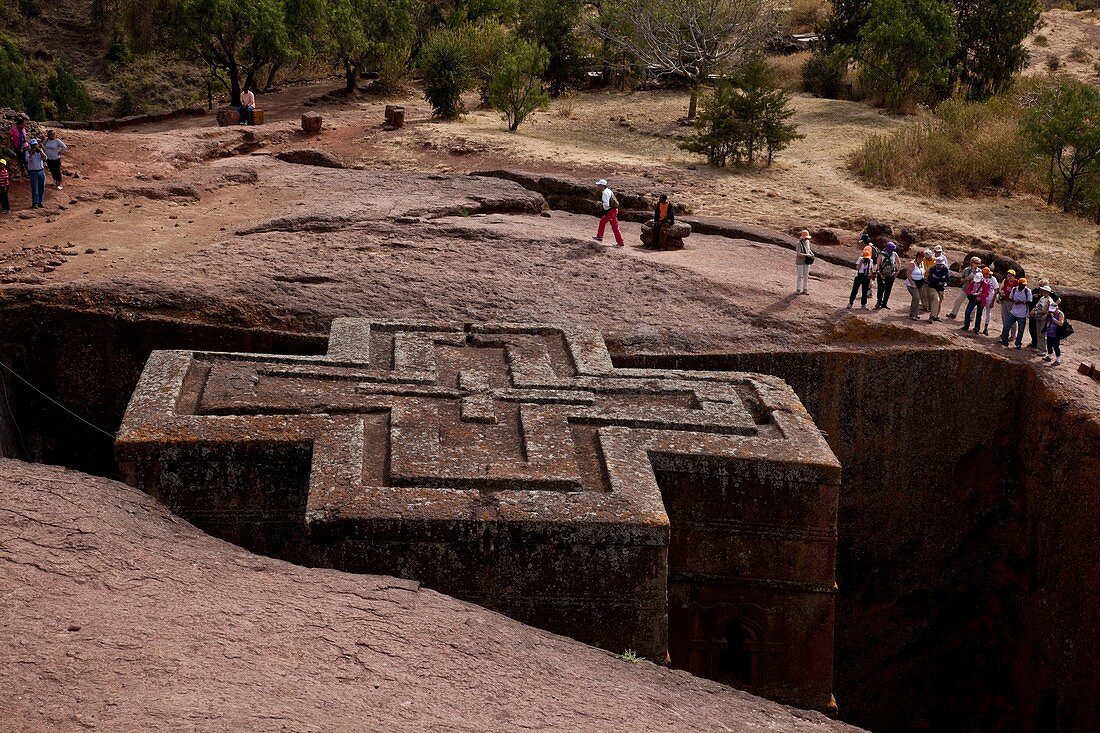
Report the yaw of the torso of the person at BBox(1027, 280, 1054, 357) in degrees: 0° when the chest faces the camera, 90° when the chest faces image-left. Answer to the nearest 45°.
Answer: approximately 45°

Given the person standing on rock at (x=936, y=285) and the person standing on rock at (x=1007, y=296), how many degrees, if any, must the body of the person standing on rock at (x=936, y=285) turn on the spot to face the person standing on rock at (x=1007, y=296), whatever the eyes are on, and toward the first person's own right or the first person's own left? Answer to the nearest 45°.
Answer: approximately 90° to the first person's own left

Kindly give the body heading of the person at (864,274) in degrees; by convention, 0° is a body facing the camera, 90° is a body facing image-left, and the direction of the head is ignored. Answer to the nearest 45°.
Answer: approximately 45°

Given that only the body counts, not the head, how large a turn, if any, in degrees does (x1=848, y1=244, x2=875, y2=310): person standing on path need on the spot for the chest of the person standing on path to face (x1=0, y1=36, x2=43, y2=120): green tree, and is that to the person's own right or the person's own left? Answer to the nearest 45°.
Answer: approximately 90° to the person's own right

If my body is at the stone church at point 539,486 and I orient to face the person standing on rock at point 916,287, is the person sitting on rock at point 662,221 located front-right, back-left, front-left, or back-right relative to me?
front-left

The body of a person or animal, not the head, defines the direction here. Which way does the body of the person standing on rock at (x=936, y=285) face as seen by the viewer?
toward the camera
